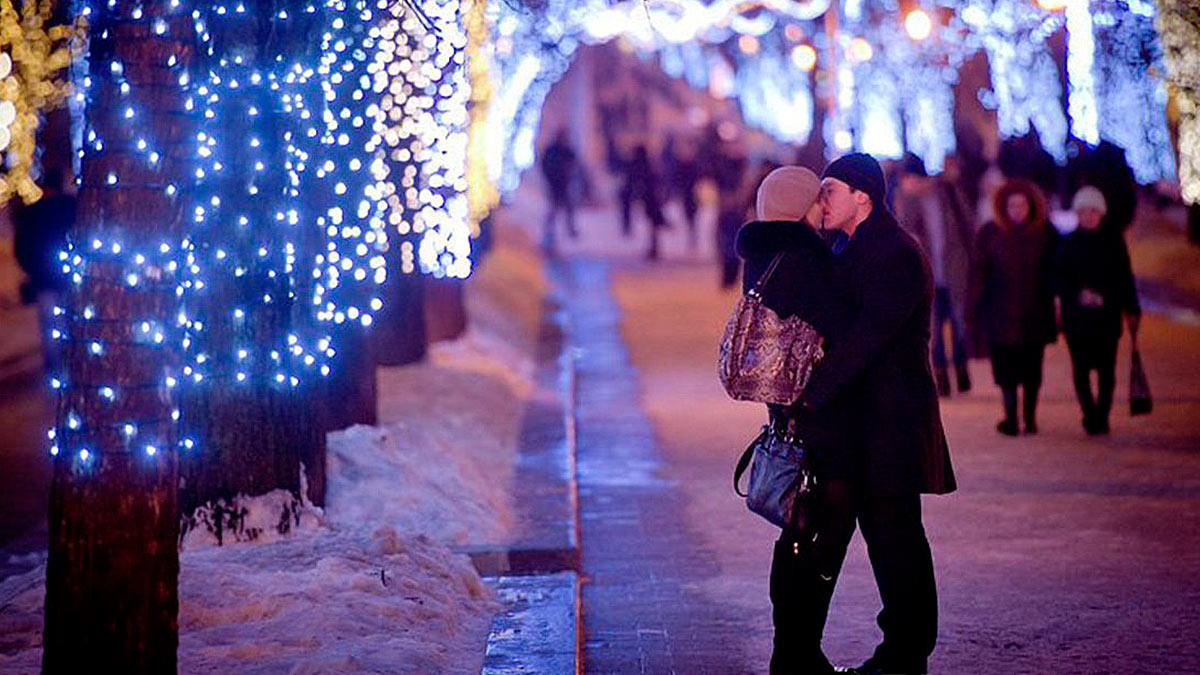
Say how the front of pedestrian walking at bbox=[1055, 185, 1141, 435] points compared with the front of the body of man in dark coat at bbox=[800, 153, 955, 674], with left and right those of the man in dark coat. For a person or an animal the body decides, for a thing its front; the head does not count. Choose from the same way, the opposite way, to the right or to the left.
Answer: to the left

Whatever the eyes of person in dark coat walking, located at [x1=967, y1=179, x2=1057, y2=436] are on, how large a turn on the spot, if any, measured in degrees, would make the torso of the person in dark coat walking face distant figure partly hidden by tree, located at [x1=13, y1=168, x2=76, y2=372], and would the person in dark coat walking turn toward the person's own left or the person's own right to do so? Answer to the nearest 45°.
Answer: approximately 90° to the person's own right

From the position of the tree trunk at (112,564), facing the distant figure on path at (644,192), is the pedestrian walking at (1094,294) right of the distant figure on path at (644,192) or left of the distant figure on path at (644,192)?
right

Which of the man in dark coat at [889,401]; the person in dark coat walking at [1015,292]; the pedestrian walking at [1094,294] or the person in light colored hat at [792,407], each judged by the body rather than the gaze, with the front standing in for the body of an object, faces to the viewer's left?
the man in dark coat

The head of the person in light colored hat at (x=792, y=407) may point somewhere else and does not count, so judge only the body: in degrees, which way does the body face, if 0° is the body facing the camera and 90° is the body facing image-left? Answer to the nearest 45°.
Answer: approximately 225°

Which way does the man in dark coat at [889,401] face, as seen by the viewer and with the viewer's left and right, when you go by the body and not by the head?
facing to the left of the viewer

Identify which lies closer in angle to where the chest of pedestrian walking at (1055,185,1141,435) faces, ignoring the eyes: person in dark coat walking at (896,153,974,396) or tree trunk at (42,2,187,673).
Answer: the tree trunk

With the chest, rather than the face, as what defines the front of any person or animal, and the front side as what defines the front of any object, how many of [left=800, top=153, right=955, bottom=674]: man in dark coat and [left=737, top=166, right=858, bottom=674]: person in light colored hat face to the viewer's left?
1
